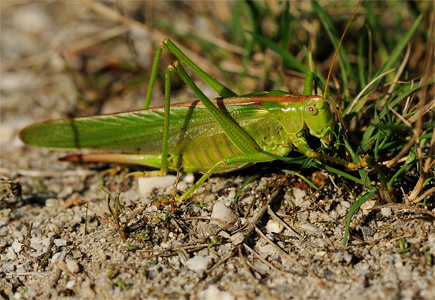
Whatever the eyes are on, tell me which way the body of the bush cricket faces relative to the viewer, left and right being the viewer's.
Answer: facing to the right of the viewer

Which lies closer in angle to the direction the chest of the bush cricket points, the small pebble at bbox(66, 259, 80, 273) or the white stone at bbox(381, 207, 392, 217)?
the white stone

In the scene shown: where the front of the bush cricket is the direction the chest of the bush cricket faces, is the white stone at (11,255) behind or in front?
behind

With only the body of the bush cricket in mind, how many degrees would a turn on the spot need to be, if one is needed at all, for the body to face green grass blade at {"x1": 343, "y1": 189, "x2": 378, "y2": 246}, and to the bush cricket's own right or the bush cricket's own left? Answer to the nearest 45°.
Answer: approximately 45° to the bush cricket's own right

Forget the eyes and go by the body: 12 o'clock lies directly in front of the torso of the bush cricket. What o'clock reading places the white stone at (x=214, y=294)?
The white stone is roughly at 3 o'clock from the bush cricket.

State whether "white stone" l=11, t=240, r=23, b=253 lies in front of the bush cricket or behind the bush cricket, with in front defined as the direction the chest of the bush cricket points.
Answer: behind

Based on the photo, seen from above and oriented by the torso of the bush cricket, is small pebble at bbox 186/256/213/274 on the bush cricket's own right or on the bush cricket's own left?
on the bush cricket's own right

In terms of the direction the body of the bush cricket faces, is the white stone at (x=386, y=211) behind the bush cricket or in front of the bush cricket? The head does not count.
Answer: in front
